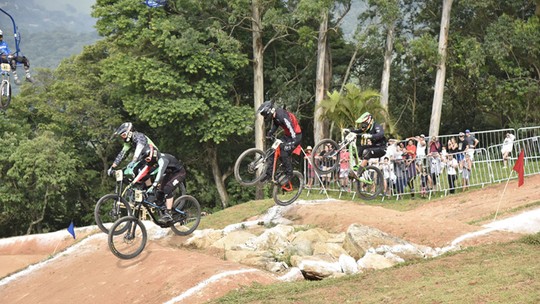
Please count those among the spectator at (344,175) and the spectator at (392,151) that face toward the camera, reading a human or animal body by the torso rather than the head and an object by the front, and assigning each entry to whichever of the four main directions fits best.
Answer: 2

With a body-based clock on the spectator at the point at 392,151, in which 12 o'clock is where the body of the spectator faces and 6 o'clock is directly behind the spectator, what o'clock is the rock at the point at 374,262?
The rock is roughly at 12 o'clock from the spectator.

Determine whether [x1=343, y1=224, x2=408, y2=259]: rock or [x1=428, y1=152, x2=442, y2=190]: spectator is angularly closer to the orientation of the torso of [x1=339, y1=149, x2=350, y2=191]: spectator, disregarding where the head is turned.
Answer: the rock

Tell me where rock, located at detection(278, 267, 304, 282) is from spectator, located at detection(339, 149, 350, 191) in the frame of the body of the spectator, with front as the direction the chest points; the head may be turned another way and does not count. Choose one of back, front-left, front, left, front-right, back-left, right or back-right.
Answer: front

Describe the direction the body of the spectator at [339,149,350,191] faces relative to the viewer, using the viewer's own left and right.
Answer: facing the viewer

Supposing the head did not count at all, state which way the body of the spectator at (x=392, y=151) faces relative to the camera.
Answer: toward the camera

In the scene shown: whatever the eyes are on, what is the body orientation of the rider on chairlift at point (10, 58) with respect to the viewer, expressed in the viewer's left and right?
facing the viewer and to the right of the viewer

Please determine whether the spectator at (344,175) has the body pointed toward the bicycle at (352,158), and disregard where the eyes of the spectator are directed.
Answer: yes

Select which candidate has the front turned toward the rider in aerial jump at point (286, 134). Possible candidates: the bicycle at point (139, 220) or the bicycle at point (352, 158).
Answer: the bicycle at point (352, 158)

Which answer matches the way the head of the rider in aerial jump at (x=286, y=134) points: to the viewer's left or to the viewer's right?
to the viewer's left

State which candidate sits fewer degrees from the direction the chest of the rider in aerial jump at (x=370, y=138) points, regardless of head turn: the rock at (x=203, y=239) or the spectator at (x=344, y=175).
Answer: the rock

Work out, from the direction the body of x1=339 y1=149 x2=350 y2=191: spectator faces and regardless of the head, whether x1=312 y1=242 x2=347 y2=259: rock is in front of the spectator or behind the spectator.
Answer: in front

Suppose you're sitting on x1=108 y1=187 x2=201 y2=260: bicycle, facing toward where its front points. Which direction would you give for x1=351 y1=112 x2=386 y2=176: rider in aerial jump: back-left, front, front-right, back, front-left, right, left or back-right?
back-left
